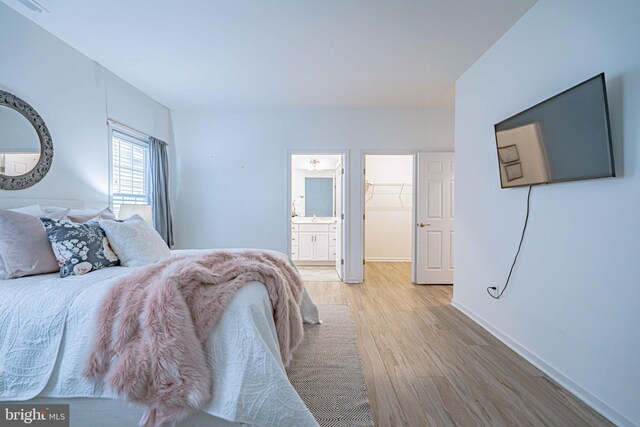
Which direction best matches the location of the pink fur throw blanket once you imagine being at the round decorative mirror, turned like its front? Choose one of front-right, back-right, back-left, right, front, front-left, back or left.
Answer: front-right

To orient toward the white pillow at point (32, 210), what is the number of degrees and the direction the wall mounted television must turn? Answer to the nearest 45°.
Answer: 0° — it already faces it

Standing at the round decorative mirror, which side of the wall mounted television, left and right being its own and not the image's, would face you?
front

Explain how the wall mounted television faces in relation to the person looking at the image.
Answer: facing the viewer and to the left of the viewer

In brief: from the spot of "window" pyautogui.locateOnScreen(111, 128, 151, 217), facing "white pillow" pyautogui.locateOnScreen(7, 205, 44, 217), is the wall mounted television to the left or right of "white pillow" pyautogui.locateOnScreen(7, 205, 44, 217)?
left

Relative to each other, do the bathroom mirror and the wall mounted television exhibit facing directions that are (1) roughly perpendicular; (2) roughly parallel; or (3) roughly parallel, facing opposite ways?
roughly perpendicular

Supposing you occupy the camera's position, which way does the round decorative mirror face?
facing the viewer and to the right of the viewer

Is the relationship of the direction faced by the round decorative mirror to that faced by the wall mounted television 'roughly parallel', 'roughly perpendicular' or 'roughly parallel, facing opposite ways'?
roughly parallel, facing opposite ways

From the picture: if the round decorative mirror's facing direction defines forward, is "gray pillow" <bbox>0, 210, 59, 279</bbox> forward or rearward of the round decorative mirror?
forward

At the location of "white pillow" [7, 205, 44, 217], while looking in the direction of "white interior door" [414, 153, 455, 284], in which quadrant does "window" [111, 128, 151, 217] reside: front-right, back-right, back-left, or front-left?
front-left

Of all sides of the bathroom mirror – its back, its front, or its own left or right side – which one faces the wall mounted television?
front

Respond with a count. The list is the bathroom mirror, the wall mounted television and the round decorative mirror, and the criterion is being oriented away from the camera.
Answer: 0

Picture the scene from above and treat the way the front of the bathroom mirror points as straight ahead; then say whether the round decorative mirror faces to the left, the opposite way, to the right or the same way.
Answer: to the left

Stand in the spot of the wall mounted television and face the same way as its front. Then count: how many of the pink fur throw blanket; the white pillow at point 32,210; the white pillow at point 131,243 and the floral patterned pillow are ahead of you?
4

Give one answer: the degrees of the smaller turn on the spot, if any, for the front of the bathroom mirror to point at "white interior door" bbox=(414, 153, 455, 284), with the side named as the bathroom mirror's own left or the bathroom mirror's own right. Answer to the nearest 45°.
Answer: approximately 45° to the bathroom mirror's own left

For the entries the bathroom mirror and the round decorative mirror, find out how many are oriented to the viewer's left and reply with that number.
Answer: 0

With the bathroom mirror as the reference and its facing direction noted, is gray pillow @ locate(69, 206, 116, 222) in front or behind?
in front

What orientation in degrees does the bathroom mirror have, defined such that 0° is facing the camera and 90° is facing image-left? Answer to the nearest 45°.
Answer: approximately 0°

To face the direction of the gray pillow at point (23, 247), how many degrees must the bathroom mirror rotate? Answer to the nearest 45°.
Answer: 0° — it already faces it

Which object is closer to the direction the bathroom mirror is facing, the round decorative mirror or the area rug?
the area rug

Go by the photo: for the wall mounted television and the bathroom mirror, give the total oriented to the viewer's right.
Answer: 0
